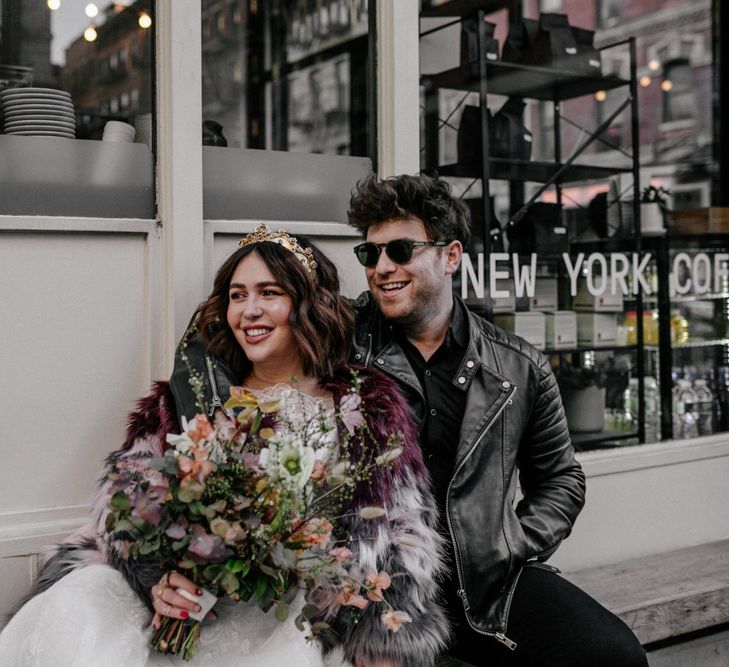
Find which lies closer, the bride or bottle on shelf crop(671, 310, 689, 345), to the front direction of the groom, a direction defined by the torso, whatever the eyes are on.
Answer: the bride

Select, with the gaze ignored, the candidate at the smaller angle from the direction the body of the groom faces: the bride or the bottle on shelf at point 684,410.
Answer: the bride

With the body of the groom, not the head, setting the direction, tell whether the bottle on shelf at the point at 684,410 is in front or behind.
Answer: behind

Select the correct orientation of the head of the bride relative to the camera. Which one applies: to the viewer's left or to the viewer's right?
to the viewer's left

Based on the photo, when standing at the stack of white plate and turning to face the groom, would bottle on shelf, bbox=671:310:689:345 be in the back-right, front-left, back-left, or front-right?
front-left

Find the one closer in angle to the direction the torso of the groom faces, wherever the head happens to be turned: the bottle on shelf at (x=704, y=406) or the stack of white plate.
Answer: the stack of white plate

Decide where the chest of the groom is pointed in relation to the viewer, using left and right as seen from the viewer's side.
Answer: facing the viewer and to the left of the viewer

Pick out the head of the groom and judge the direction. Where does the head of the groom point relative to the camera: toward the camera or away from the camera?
toward the camera

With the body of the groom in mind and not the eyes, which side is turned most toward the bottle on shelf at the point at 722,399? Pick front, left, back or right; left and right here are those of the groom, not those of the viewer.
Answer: back
